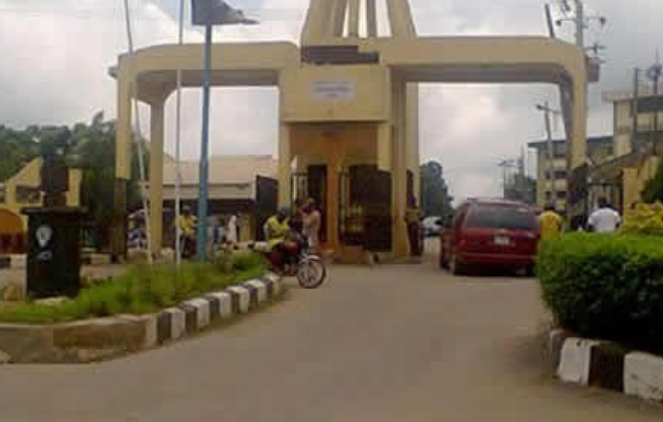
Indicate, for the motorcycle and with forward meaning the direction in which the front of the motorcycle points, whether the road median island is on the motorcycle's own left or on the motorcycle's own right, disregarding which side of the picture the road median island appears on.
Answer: on the motorcycle's own right

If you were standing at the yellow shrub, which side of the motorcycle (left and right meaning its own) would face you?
front

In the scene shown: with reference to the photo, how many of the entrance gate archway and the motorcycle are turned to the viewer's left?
0

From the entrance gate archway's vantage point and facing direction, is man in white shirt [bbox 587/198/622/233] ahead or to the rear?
ahead

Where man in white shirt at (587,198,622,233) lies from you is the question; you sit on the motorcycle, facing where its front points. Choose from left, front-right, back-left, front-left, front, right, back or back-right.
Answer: front-left

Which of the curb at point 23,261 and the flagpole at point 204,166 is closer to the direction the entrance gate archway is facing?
the flagpole

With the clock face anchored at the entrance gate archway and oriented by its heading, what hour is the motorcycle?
The motorcycle is roughly at 12 o'clock from the entrance gate archway.

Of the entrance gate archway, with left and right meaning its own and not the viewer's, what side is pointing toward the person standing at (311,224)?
front

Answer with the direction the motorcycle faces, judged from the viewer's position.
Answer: facing the viewer and to the right of the viewer

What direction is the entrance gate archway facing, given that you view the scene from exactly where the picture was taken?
facing the viewer

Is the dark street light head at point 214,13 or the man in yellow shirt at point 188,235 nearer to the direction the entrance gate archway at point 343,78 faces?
the dark street light head

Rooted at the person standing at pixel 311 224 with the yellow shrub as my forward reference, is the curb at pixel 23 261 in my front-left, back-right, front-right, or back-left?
back-right
